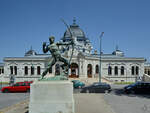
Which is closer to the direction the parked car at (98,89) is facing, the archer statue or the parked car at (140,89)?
the archer statue

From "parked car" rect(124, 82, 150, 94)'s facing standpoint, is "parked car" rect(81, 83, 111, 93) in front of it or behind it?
in front

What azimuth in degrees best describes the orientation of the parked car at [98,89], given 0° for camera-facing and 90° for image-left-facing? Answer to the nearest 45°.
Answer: approximately 90°

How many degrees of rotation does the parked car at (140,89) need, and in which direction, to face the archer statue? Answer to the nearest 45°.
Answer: approximately 90° to its left

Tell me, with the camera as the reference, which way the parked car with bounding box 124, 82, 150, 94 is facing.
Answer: facing to the left of the viewer

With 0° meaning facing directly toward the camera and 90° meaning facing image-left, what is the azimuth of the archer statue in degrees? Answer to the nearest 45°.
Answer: approximately 315°

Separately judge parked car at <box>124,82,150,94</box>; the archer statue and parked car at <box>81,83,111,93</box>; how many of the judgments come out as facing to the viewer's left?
2

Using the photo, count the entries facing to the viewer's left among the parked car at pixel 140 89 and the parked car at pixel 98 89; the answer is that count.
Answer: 2

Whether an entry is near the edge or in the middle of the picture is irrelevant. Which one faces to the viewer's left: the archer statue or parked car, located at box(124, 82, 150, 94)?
the parked car
